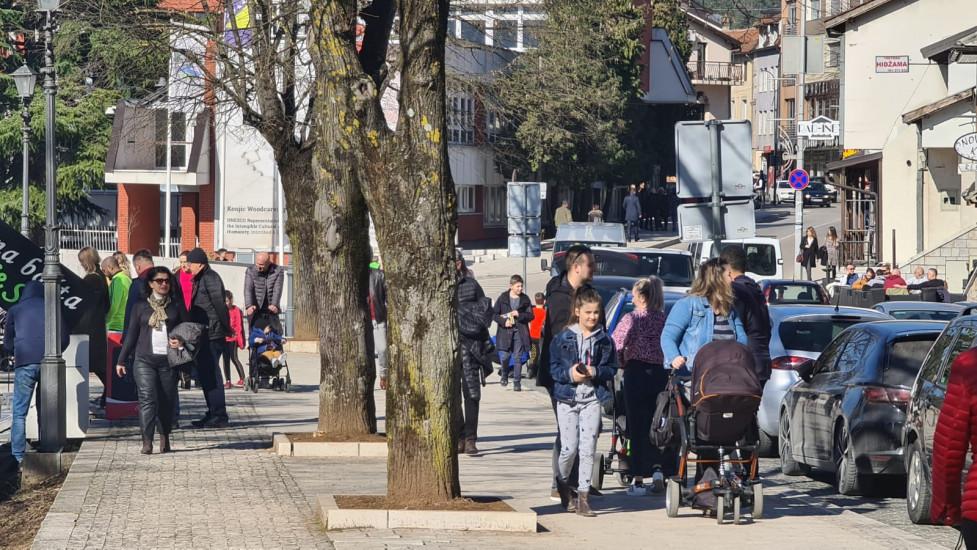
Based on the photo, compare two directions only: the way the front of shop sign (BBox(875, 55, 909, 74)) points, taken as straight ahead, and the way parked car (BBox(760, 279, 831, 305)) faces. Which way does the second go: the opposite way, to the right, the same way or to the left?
the opposite way

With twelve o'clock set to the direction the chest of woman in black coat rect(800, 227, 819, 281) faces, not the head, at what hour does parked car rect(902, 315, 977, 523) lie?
The parked car is roughly at 12 o'clock from the woman in black coat.

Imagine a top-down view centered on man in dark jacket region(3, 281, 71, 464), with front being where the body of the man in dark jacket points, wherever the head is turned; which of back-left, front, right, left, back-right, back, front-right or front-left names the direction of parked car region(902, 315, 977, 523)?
back-right

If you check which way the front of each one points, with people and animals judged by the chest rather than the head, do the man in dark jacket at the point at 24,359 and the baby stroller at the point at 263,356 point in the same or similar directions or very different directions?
very different directions

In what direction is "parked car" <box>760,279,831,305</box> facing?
away from the camera

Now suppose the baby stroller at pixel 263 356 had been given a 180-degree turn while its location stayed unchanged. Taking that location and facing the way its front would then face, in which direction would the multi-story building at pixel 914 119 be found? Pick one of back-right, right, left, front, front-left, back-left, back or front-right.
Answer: front-right

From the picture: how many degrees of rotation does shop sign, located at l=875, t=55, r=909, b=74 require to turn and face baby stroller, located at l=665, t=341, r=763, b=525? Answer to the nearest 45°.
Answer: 0° — it already faces it

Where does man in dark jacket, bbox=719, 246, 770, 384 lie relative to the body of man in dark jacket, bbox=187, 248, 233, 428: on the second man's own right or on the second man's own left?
on the second man's own left
